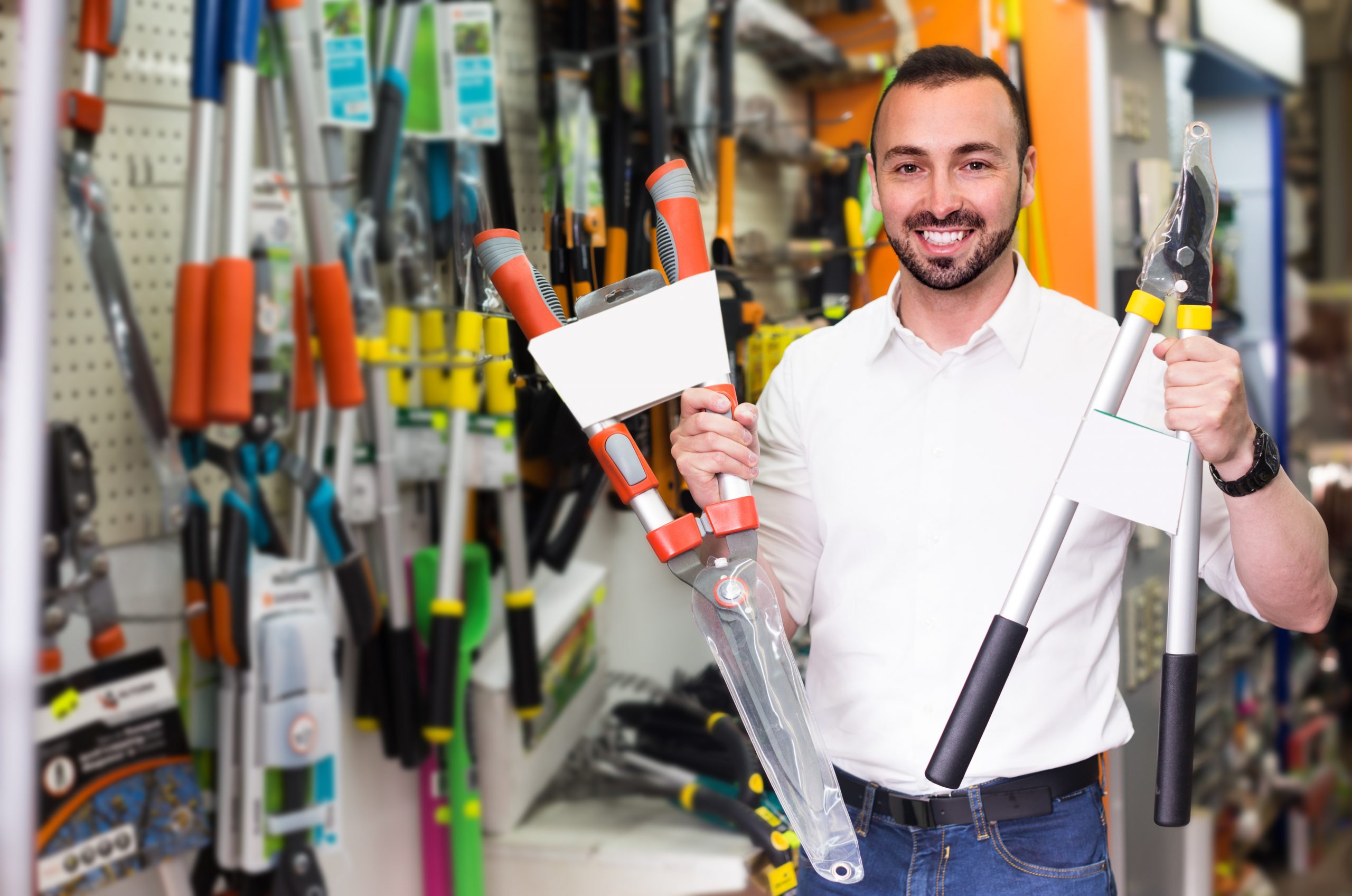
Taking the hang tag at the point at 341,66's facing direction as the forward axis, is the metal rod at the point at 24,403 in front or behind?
in front

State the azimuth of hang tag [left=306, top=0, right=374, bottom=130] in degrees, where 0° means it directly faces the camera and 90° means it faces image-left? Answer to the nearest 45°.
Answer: approximately 0°

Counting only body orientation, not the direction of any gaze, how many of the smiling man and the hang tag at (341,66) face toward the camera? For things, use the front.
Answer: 2

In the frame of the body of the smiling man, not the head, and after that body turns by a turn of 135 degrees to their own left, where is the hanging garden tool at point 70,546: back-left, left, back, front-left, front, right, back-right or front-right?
back-left

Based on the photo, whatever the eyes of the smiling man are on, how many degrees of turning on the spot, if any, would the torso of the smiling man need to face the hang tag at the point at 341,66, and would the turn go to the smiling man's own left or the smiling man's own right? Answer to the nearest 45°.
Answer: approximately 135° to the smiling man's own right

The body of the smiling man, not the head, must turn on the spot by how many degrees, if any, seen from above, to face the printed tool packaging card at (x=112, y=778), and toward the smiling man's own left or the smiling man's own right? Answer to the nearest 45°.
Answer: approximately 90° to the smiling man's own right

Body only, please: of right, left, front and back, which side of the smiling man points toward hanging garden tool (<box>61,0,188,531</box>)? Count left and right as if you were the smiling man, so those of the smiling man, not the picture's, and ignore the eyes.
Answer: right

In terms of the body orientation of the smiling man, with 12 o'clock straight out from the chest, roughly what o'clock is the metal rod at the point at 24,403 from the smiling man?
The metal rod is roughly at 1 o'clock from the smiling man.

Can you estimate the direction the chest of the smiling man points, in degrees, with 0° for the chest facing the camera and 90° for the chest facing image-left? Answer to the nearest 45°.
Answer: approximately 0°

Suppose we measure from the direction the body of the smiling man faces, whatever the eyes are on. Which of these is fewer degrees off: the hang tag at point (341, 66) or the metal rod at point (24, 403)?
the metal rod
